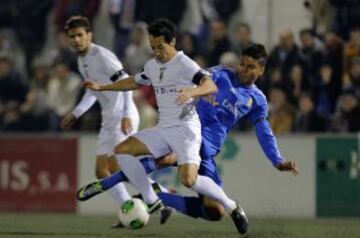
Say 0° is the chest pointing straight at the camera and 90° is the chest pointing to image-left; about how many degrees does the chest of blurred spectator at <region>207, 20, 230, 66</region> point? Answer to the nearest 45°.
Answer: approximately 0°

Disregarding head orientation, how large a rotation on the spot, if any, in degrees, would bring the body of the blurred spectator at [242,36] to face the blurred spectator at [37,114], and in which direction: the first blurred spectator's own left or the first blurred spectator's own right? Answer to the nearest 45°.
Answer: approximately 90° to the first blurred spectator's own right
